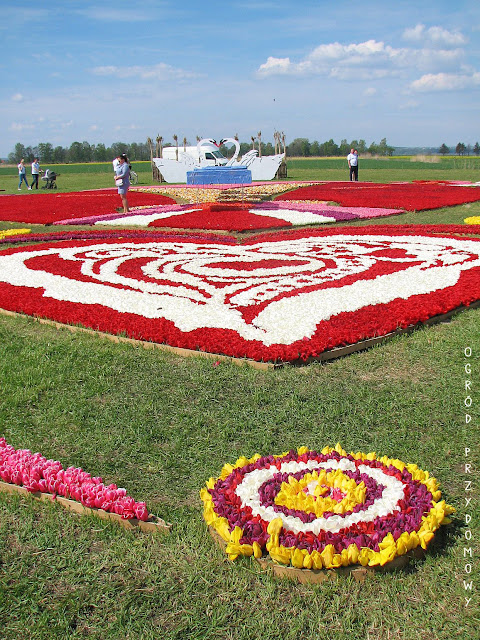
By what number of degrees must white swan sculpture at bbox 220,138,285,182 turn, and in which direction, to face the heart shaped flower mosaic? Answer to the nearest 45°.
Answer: approximately 90° to its left

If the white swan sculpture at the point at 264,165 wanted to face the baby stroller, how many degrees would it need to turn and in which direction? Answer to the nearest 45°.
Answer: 0° — it already faces it

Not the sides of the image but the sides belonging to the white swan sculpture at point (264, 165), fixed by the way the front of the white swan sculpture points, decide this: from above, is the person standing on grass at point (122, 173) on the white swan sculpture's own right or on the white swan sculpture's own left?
on the white swan sculpture's own left

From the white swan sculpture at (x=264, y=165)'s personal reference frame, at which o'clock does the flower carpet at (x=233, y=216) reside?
The flower carpet is roughly at 9 o'clock from the white swan sculpture.

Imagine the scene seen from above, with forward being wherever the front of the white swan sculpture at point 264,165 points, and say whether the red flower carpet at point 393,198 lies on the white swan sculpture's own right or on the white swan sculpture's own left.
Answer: on the white swan sculpture's own left

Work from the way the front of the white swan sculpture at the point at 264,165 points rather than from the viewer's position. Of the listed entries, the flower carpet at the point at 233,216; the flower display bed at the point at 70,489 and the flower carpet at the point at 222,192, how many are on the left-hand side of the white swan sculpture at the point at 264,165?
3

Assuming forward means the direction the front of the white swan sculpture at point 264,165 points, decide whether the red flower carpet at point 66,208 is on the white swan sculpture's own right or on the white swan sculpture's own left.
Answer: on the white swan sculpture's own left

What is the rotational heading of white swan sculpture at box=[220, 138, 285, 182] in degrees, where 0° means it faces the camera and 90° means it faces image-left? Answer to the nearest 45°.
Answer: approximately 90°

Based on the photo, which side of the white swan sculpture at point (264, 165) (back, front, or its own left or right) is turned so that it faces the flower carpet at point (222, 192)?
left

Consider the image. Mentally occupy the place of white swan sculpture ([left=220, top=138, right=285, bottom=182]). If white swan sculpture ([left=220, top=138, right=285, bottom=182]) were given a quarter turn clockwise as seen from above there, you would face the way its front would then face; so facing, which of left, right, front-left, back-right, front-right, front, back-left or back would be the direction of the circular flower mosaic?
back

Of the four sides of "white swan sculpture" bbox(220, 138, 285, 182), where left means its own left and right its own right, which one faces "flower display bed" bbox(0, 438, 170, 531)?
left

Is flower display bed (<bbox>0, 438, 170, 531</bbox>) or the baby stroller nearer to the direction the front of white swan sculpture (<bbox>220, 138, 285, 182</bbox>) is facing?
the baby stroller
